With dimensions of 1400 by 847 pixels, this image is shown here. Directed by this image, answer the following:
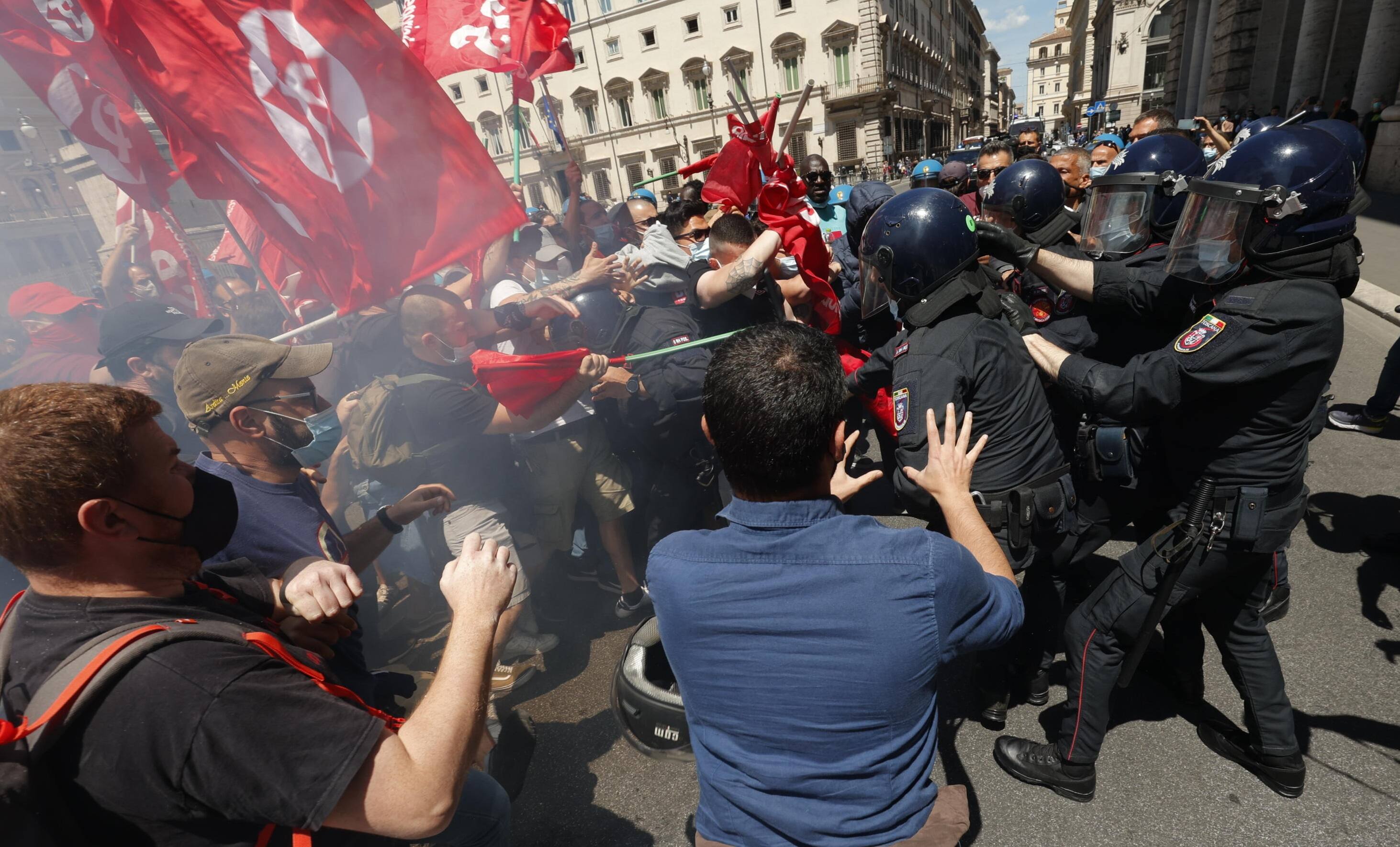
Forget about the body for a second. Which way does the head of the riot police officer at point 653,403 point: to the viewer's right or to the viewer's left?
to the viewer's left

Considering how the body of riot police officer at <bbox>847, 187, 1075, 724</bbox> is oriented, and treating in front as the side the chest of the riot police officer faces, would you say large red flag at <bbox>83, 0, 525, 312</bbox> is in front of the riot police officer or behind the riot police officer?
in front

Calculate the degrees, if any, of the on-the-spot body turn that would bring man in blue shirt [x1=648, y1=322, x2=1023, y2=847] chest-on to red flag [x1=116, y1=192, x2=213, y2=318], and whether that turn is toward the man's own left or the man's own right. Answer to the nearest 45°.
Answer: approximately 45° to the man's own left

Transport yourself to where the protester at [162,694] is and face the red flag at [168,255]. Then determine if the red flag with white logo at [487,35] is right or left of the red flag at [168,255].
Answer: right

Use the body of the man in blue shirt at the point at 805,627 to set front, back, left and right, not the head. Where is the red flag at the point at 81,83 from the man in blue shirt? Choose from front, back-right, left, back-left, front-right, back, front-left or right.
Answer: front-left

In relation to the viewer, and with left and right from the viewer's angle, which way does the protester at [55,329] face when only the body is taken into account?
facing to the right of the viewer

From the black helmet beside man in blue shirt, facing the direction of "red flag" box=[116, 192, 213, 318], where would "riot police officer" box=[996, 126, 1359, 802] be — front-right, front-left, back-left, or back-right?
back-right

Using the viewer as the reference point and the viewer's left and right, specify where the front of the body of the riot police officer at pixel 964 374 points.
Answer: facing to the left of the viewer

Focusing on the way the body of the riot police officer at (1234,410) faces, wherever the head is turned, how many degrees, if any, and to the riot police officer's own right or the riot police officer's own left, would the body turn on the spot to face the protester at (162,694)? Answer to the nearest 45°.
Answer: approximately 45° to the riot police officer's own left

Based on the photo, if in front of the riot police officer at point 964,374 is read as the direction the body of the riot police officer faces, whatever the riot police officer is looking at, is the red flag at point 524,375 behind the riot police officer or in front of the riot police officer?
in front

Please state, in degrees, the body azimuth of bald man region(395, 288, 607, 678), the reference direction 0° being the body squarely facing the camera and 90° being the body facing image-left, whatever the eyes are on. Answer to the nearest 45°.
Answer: approximately 270°

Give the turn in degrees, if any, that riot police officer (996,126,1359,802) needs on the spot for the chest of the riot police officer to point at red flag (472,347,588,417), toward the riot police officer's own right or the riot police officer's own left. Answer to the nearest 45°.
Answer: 0° — they already face it

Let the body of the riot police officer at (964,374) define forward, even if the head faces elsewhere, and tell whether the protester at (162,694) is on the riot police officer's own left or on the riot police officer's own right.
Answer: on the riot police officer's own left

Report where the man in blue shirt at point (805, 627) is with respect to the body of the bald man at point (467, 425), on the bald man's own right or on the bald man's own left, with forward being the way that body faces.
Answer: on the bald man's own right

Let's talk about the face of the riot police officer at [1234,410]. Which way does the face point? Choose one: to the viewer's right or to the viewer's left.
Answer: to the viewer's left

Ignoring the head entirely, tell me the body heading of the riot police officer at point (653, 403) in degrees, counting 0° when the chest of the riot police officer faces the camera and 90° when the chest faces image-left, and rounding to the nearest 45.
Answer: approximately 90°
